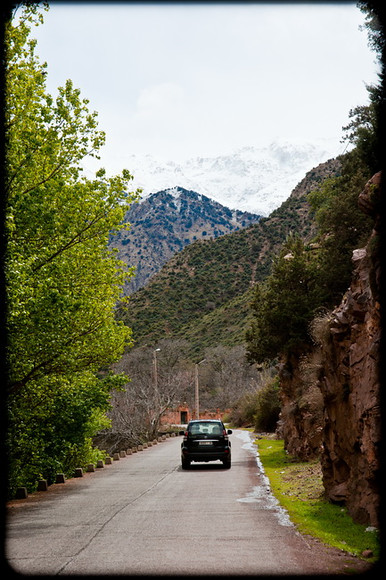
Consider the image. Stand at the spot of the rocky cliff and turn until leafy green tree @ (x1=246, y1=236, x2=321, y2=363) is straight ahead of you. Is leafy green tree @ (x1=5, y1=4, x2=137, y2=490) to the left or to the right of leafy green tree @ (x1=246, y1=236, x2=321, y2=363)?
left

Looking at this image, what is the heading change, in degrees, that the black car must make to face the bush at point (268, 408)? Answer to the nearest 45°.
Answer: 0° — it already faces it

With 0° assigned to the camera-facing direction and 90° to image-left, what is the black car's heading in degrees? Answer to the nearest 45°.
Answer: approximately 180°
